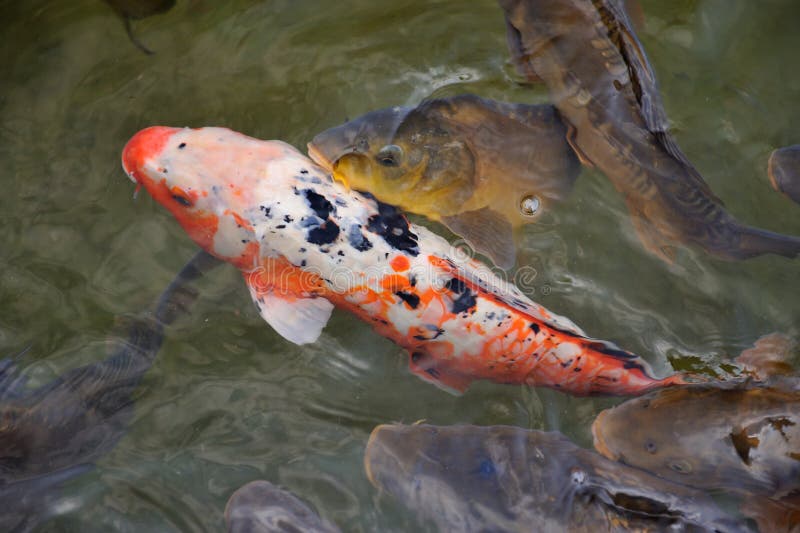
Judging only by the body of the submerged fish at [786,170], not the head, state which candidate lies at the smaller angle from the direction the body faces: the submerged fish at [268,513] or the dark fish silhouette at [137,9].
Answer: the dark fish silhouette

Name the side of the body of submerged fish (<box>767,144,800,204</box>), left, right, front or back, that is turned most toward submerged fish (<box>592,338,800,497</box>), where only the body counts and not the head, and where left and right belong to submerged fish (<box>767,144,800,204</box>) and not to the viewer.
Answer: left

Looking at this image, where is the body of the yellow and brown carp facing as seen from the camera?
to the viewer's left

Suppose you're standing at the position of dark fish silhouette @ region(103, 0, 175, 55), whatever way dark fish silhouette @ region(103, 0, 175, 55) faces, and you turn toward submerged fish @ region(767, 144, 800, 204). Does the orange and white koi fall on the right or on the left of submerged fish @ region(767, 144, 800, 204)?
right

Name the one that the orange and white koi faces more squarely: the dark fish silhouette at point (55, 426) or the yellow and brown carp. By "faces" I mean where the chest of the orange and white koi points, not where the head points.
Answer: the dark fish silhouette

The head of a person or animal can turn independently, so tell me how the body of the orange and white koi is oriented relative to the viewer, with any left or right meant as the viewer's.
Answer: facing away from the viewer and to the left of the viewer

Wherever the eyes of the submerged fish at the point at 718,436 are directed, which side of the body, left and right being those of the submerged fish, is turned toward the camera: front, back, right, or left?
left

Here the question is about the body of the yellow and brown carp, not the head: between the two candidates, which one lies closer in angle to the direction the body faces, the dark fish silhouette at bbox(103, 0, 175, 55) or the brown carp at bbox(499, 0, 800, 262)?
the dark fish silhouette

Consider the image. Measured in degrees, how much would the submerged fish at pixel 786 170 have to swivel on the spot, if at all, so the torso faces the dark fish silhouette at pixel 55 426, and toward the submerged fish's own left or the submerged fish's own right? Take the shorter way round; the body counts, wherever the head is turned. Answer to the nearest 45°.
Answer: approximately 45° to the submerged fish's own left

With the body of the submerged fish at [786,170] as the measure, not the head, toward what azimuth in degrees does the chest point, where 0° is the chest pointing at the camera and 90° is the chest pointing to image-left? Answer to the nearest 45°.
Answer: approximately 90°
